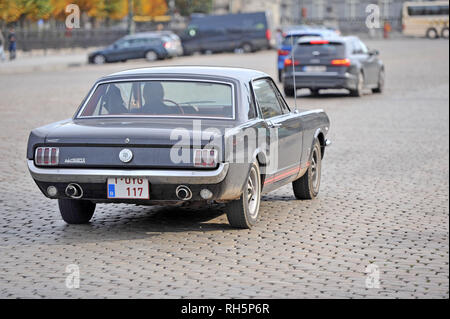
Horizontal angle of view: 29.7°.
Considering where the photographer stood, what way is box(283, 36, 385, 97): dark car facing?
facing away from the viewer and to the right of the viewer

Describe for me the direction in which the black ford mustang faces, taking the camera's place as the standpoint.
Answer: facing away from the viewer and to the right of the viewer

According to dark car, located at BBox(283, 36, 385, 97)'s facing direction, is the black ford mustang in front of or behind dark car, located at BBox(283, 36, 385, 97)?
behind

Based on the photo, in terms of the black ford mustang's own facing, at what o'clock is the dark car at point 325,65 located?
The dark car is roughly at 11 o'clock from the black ford mustang.
